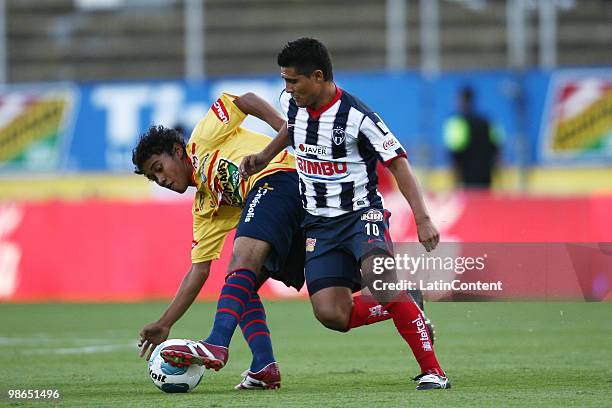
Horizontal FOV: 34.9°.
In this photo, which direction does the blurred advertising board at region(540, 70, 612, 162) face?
toward the camera

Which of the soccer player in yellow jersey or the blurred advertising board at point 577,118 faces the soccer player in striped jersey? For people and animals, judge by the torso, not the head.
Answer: the blurred advertising board

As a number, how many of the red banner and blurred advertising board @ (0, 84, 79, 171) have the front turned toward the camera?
2

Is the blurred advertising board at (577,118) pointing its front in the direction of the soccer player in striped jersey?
yes

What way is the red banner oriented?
toward the camera

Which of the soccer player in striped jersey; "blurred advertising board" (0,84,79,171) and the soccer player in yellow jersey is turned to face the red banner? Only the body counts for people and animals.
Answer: the blurred advertising board

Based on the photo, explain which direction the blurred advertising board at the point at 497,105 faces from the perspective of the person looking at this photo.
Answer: facing the viewer

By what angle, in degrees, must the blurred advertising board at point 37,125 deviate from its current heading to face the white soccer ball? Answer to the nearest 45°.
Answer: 0° — it already faces it

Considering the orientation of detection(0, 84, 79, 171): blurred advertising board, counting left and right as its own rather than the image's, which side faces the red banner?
front

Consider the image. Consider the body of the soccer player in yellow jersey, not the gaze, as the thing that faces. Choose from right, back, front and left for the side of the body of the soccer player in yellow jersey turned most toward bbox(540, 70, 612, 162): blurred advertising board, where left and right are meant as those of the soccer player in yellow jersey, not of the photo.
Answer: back

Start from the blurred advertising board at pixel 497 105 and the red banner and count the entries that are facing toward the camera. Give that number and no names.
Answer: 2
